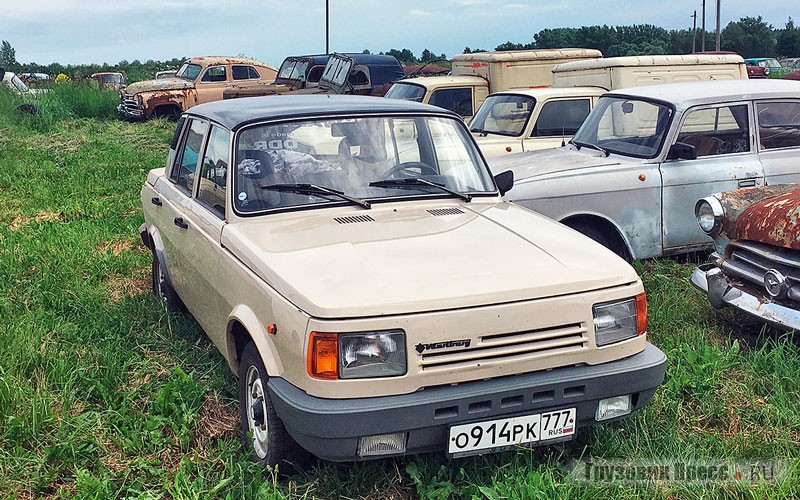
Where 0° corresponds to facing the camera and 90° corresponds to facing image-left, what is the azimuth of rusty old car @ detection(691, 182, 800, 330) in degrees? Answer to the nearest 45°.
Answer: approximately 45°

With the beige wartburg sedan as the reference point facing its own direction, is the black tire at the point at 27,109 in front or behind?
behind

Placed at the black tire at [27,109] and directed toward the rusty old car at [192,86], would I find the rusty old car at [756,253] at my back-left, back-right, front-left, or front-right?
front-right

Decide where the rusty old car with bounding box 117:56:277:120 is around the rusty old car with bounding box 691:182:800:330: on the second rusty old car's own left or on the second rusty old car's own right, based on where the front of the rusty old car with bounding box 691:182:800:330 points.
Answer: on the second rusty old car's own right

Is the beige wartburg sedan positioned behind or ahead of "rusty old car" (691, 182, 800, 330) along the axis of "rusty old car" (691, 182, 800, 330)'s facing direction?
ahead

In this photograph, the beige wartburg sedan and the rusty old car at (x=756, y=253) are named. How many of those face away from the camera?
0

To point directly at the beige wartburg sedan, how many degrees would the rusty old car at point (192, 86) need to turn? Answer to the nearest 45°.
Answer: approximately 45° to its left

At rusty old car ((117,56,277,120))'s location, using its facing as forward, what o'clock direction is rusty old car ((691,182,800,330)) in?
rusty old car ((691,182,800,330)) is roughly at 10 o'clock from rusty old car ((117,56,277,120)).

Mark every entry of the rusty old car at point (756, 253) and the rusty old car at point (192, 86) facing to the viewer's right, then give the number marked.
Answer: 0

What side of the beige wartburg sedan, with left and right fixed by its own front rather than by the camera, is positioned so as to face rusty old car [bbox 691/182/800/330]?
left

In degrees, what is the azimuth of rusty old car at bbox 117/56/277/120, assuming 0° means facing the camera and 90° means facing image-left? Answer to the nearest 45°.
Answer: approximately 45°

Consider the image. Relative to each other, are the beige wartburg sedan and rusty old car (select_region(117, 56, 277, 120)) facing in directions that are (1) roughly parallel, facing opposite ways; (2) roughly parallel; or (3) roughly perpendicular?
roughly perpendicular

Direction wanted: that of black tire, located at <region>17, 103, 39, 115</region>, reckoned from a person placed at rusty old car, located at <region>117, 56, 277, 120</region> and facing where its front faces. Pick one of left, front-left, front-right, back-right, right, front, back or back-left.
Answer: front-right

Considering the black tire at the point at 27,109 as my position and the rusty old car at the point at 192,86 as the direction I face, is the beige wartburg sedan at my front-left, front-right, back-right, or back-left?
front-right
